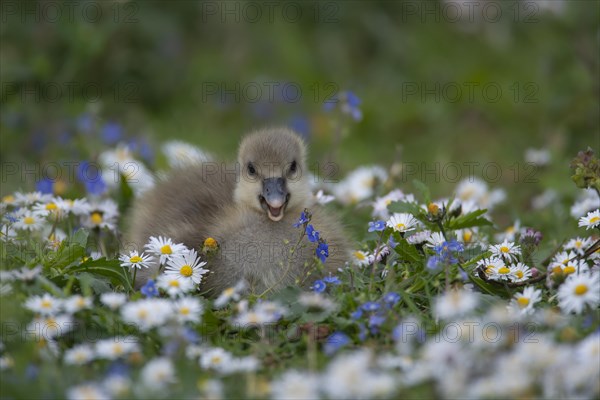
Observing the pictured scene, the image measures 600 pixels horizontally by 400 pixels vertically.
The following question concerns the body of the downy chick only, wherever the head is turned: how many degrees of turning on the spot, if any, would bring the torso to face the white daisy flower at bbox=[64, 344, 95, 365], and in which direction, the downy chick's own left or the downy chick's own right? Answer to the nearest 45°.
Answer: approximately 45° to the downy chick's own right

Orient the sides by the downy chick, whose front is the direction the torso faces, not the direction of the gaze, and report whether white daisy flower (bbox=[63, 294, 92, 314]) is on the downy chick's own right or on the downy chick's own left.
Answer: on the downy chick's own right

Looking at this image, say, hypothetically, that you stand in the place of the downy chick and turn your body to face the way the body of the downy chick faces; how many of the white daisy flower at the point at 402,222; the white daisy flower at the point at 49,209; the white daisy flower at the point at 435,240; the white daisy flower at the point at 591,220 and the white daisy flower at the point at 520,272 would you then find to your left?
4

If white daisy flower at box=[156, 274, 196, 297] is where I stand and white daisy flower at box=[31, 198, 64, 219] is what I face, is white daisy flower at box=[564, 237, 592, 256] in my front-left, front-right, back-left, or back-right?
back-right

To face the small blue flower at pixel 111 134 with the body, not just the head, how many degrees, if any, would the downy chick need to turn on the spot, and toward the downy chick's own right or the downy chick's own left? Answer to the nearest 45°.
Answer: approximately 135° to the downy chick's own right

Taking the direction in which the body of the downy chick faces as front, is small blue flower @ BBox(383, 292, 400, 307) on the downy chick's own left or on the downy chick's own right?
on the downy chick's own left

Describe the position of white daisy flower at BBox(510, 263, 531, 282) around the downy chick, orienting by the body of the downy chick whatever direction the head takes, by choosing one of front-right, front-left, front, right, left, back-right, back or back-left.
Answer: left

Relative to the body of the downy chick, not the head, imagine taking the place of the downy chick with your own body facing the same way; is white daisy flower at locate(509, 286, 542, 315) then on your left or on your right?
on your left

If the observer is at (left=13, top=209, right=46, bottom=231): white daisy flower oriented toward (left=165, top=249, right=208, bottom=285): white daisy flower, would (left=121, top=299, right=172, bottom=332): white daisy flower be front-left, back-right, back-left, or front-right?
front-right

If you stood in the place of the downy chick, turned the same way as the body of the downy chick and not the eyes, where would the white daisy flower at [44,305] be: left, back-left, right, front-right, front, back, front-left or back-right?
front-right

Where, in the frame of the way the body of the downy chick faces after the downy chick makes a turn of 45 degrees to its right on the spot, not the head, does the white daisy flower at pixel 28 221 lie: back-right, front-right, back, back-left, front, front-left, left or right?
front-right

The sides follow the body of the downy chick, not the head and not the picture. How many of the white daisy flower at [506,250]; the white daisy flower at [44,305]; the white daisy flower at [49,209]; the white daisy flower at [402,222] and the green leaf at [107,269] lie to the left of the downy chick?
2

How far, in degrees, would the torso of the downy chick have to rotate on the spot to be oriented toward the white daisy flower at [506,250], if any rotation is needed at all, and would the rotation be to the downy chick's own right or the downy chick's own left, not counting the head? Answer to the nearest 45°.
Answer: approximately 90° to the downy chick's own left

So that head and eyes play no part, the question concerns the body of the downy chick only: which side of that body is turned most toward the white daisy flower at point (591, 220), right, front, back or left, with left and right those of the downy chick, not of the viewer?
left

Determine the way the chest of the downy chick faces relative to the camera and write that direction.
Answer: toward the camera

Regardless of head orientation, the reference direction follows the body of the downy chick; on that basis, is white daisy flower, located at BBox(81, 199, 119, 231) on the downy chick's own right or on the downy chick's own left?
on the downy chick's own right
